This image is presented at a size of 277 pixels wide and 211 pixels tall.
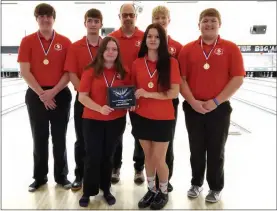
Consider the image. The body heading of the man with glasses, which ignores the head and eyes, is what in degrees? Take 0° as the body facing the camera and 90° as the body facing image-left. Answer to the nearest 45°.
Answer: approximately 0°
